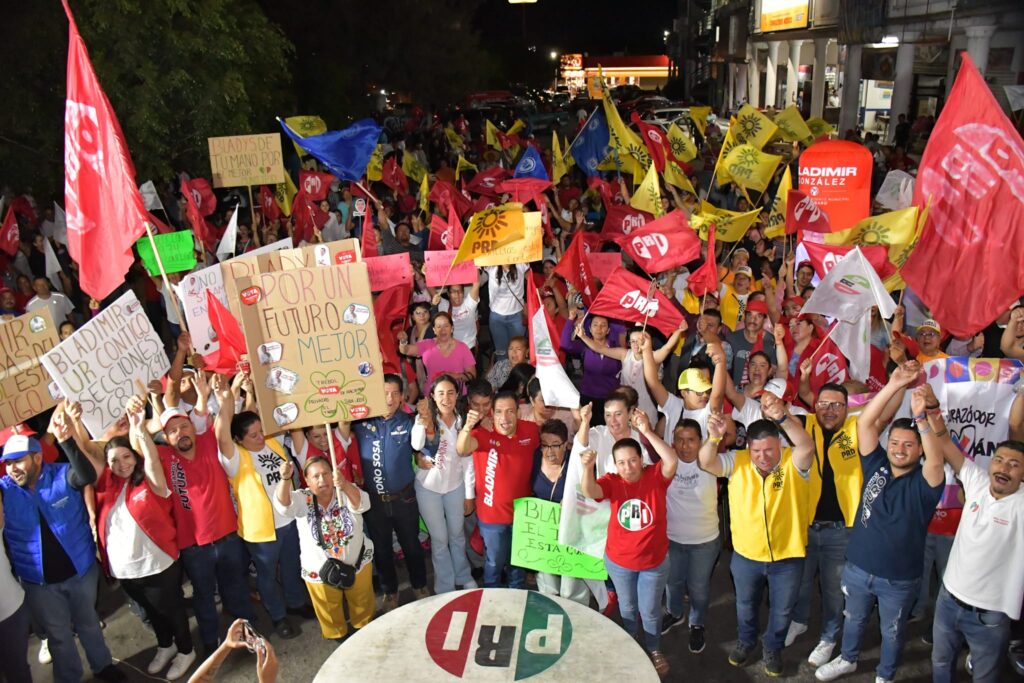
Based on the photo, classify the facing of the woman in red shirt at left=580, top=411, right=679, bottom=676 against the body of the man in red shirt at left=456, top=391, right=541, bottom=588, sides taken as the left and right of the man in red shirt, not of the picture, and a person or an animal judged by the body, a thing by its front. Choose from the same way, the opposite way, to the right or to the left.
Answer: the same way

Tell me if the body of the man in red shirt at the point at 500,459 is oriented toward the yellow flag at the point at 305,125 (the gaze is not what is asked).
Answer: no

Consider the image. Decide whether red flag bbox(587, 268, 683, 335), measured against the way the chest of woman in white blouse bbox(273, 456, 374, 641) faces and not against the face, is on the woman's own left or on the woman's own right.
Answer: on the woman's own left

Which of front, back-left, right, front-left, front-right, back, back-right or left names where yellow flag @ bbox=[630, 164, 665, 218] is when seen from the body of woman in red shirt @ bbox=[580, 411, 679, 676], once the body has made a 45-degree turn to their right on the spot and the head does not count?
back-right

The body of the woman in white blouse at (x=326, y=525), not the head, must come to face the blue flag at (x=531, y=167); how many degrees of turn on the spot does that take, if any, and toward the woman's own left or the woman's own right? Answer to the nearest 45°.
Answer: approximately 135° to the woman's own left

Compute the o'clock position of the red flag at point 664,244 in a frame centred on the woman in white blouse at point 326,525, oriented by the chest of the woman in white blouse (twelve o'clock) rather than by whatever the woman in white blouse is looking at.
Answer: The red flag is roughly at 8 o'clock from the woman in white blouse.

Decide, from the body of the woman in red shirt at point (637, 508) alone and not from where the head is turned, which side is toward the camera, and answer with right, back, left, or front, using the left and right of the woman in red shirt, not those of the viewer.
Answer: front

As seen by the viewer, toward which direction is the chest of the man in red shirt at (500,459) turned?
toward the camera

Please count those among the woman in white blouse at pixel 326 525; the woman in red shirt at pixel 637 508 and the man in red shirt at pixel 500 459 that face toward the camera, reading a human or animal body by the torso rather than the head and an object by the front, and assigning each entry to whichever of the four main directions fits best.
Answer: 3

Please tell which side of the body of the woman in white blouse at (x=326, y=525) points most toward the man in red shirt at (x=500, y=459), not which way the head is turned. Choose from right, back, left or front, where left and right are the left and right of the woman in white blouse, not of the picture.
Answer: left

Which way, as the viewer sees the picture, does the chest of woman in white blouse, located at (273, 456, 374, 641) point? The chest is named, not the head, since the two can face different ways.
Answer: toward the camera

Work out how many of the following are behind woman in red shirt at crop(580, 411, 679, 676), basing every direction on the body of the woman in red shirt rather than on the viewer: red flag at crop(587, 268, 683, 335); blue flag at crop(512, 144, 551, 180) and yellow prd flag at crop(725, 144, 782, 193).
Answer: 3

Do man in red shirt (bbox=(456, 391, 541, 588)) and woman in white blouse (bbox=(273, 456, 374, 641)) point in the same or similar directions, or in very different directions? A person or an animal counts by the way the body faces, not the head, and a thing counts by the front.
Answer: same or similar directions

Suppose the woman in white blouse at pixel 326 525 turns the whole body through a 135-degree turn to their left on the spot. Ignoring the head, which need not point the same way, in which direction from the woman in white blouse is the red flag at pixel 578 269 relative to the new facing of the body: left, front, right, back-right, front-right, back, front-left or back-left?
front

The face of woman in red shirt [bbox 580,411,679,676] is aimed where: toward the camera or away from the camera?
toward the camera

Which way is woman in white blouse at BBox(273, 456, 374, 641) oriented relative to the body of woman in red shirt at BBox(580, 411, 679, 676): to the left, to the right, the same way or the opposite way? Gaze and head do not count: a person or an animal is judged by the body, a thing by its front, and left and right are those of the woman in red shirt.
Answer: the same way

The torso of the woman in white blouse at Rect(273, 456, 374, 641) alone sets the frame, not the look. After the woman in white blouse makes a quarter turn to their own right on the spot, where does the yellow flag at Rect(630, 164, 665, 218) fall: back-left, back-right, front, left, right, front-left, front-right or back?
back-right
